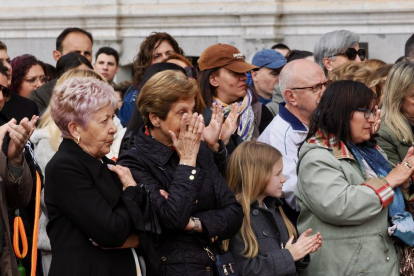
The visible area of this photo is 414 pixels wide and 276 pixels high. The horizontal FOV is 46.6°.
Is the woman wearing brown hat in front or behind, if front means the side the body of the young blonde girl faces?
behind

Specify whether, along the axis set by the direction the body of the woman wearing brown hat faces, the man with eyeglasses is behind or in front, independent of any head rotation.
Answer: in front

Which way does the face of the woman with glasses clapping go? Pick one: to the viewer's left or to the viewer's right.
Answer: to the viewer's right

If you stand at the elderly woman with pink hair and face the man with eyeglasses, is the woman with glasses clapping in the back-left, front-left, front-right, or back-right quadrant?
front-right

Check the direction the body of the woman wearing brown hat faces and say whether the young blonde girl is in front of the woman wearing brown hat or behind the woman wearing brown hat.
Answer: in front

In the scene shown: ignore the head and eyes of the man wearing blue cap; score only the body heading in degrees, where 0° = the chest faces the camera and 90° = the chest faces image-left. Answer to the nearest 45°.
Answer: approximately 315°

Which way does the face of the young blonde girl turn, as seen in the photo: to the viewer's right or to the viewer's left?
to the viewer's right

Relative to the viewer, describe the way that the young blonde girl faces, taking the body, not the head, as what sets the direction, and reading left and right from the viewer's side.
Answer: facing the viewer and to the right of the viewer
